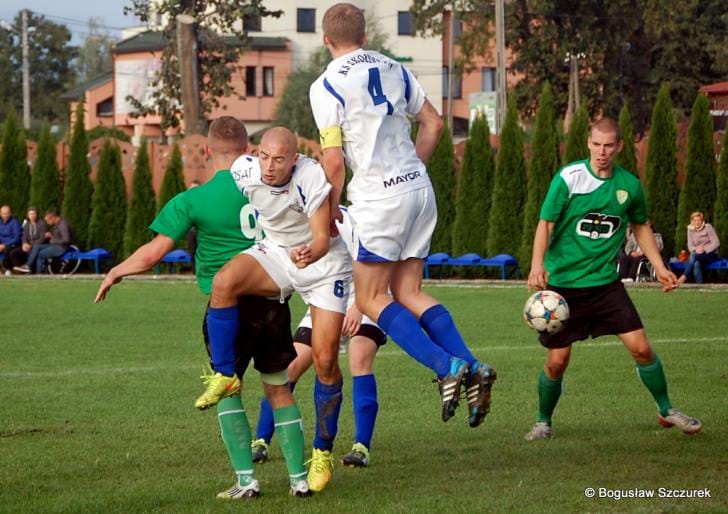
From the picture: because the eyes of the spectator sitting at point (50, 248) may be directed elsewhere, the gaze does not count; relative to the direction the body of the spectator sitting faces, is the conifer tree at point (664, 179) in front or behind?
behind

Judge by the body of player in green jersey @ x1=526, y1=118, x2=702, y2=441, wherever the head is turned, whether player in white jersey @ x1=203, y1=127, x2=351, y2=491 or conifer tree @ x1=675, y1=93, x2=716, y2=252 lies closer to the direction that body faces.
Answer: the player in white jersey

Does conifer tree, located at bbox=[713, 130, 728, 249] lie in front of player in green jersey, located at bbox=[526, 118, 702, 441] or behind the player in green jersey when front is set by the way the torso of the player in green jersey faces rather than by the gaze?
behind

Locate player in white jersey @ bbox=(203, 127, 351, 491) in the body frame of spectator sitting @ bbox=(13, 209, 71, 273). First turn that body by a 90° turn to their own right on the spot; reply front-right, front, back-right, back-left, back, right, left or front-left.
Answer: back

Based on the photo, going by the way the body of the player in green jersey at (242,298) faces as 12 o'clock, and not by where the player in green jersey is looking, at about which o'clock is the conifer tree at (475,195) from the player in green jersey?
The conifer tree is roughly at 2 o'clock from the player in green jersey.

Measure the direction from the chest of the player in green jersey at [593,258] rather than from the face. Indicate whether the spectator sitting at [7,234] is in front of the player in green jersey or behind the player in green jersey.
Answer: behind

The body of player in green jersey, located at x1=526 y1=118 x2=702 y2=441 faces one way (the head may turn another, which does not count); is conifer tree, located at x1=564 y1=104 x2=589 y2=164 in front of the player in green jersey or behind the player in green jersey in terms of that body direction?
behind

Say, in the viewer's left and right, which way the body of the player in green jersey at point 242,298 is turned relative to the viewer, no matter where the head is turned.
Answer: facing away from the viewer and to the left of the viewer

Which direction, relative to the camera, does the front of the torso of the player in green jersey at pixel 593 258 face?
toward the camera

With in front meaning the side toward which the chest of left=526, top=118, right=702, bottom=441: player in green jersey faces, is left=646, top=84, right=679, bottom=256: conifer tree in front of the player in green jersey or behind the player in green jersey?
behind
